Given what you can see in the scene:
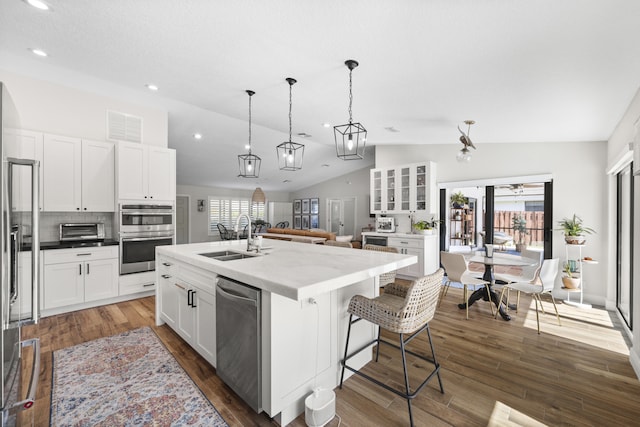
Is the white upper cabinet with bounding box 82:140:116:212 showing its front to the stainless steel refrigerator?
yes

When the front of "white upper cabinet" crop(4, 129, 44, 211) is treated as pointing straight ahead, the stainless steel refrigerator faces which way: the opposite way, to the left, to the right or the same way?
to the left

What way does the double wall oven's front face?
toward the camera

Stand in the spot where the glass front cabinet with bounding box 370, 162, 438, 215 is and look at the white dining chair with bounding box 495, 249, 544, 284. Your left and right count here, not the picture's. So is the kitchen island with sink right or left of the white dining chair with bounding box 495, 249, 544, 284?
right

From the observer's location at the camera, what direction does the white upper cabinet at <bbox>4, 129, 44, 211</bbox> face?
facing the viewer

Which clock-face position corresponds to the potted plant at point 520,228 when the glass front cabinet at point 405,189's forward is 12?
The potted plant is roughly at 8 o'clock from the glass front cabinet.

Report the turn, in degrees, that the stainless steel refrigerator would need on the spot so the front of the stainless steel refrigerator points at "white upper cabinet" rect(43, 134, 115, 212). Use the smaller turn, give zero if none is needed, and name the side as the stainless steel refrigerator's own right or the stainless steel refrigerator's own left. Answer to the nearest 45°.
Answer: approximately 90° to the stainless steel refrigerator's own left

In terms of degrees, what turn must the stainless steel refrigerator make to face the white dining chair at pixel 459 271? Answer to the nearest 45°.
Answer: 0° — it already faces it

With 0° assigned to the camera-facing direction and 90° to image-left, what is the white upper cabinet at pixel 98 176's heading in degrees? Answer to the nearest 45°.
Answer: approximately 0°

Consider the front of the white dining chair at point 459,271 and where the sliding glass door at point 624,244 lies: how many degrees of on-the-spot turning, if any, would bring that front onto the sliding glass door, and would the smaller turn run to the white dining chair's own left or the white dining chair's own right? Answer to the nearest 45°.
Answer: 0° — it already faces it

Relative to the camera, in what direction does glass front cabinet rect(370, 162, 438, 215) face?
facing the viewer and to the left of the viewer

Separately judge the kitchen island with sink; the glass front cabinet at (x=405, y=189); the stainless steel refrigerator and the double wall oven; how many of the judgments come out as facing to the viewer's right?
1

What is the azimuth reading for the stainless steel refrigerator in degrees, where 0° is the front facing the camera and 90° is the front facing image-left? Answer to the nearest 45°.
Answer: approximately 270°
